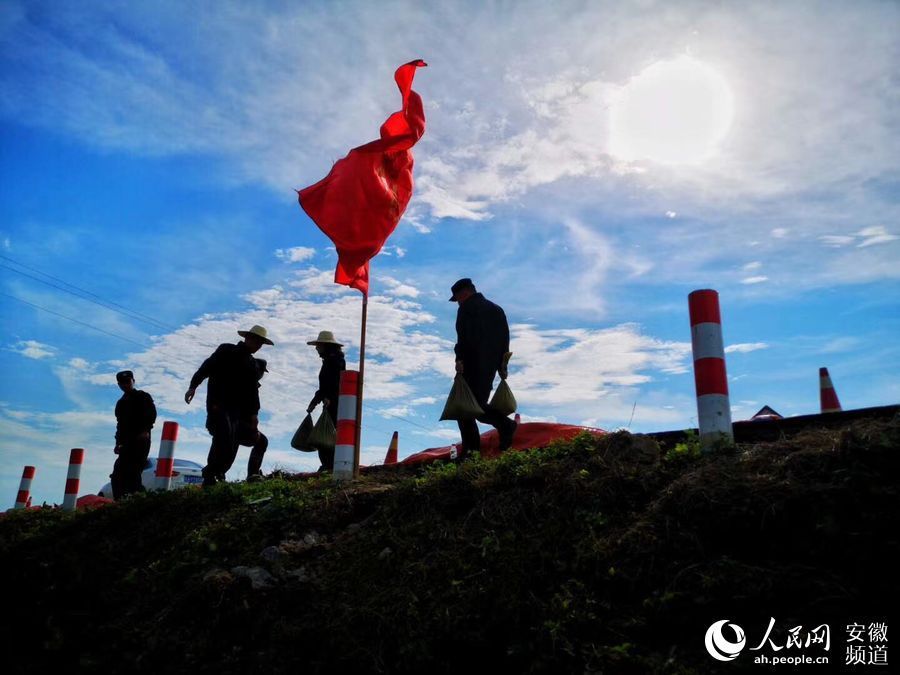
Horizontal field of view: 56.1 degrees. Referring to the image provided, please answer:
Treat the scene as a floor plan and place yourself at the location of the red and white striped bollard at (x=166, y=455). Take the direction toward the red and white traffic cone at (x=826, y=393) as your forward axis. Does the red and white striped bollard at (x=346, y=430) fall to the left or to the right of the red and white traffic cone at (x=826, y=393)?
right

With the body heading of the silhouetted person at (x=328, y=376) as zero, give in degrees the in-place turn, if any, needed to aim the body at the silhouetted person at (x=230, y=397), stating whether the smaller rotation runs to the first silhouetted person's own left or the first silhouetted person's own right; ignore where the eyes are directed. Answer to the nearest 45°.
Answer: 0° — they already face them

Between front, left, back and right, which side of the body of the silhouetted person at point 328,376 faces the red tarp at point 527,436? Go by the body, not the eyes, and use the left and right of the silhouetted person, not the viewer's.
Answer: back

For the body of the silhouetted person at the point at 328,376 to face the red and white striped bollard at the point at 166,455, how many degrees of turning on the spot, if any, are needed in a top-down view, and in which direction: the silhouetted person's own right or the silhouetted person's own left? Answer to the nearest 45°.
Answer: approximately 45° to the silhouetted person's own right

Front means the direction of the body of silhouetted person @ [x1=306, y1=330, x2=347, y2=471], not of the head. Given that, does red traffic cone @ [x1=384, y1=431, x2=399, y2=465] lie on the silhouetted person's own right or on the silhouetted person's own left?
on the silhouetted person's own right

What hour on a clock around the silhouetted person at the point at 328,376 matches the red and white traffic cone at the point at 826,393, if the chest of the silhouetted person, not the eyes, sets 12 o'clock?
The red and white traffic cone is roughly at 6 o'clock from the silhouetted person.

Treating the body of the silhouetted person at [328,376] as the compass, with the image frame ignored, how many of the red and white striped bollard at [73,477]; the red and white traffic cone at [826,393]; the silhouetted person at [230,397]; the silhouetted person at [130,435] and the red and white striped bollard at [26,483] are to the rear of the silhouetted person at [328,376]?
1

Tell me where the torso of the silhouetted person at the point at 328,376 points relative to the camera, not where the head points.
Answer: to the viewer's left
